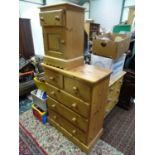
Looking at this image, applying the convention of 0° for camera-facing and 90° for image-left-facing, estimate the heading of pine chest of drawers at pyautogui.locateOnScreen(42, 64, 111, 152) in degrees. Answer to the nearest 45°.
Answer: approximately 45°

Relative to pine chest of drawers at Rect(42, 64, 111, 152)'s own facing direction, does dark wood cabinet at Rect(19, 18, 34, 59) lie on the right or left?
on its right

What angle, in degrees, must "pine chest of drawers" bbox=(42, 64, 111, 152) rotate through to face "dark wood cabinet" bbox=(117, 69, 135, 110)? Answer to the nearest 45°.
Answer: approximately 180°
